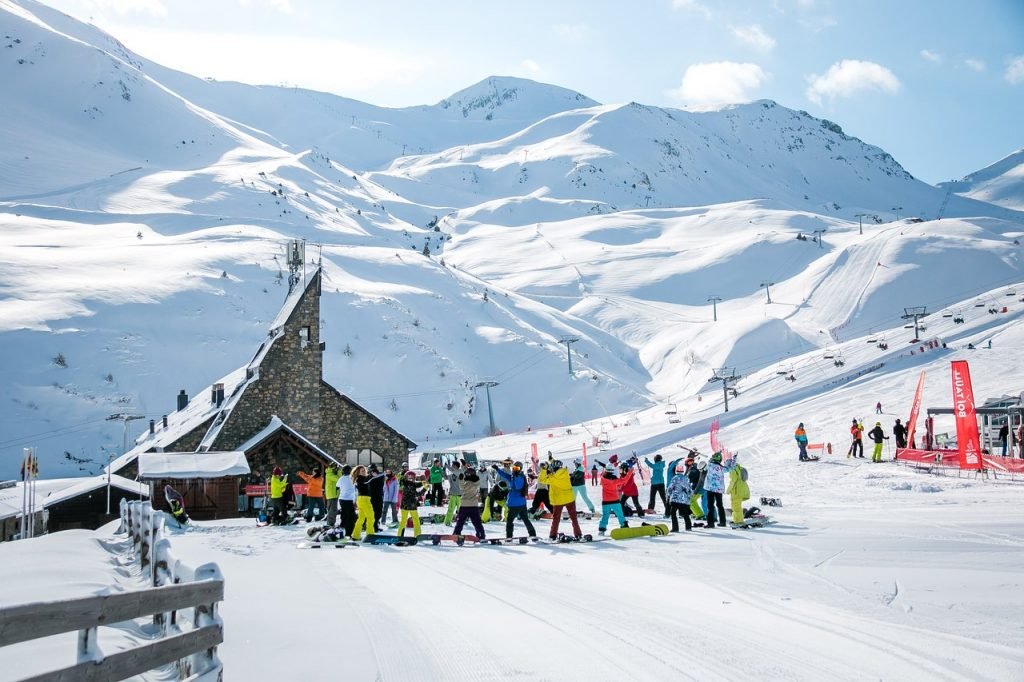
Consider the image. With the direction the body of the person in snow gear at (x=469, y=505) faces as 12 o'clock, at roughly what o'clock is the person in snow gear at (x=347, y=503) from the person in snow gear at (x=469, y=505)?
the person in snow gear at (x=347, y=503) is roughly at 10 o'clock from the person in snow gear at (x=469, y=505).

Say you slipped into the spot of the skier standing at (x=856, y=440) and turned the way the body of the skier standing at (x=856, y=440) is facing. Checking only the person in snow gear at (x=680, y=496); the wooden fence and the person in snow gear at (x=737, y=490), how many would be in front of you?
3

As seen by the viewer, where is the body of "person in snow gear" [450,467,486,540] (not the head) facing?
away from the camera

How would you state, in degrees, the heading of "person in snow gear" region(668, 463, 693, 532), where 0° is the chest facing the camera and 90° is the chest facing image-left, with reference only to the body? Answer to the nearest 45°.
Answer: approximately 180°

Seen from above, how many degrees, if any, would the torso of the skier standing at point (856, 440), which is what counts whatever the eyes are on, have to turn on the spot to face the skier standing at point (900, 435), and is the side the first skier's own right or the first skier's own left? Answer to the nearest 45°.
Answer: approximately 135° to the first skier's own left

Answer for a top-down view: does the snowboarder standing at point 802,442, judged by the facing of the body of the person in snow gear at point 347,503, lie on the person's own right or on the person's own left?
on the person's own right

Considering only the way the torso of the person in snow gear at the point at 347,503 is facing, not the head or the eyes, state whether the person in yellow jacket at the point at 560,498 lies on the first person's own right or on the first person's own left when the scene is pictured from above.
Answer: on the first person's own right

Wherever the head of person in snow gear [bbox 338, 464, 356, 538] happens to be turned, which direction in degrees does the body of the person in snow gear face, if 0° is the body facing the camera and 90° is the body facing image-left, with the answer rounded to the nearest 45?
approximately 180°

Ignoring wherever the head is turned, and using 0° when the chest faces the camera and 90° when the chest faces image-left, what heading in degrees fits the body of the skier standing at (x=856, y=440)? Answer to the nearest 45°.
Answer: approximately 0°
